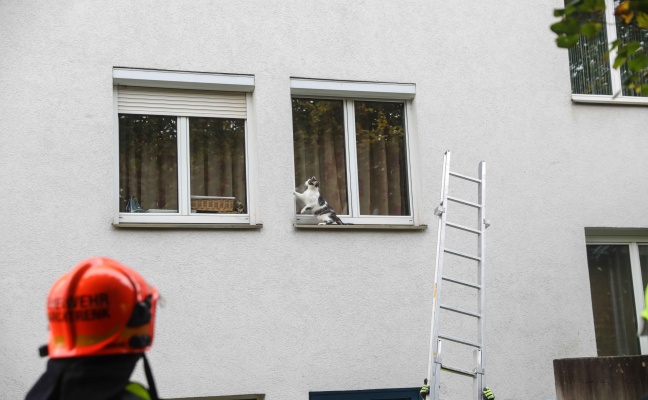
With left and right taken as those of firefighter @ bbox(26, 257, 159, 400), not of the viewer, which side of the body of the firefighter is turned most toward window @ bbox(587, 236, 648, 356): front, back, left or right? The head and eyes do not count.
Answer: front

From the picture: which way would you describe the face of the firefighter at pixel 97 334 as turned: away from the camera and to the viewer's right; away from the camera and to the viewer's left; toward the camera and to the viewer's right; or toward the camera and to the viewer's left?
away from the camera and to the viewer's right

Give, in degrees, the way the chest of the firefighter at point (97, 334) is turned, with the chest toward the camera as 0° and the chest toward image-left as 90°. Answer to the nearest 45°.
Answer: approximately 225°

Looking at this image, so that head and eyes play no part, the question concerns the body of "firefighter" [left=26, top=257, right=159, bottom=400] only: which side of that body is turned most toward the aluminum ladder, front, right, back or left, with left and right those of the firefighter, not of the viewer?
front

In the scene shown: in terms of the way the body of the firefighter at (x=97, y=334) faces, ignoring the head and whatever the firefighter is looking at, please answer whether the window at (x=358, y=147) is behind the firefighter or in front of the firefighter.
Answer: in front
